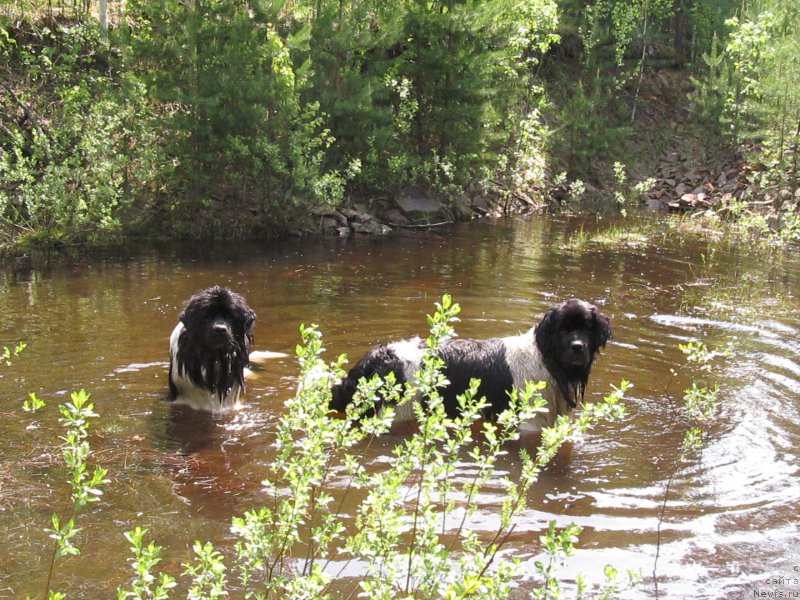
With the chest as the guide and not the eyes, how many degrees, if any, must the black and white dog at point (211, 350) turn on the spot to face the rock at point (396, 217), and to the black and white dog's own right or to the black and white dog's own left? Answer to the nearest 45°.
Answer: approximately 180°

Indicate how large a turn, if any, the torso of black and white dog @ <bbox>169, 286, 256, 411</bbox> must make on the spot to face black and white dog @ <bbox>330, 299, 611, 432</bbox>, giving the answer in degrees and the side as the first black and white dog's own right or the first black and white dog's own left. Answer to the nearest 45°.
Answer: approximately 90° to the first black and white dog's own left

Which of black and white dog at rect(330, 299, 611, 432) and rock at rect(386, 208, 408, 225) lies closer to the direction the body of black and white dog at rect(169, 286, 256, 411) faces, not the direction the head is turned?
the black and white dog

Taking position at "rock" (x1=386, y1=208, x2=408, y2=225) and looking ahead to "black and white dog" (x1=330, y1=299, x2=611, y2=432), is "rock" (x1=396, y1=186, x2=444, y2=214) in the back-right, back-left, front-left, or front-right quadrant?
back-left

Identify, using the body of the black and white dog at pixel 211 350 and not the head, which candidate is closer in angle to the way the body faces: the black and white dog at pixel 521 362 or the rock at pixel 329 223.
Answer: the black and white dog

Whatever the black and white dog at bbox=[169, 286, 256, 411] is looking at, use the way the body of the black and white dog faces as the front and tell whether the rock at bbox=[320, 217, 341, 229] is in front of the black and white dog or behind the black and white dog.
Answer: behind

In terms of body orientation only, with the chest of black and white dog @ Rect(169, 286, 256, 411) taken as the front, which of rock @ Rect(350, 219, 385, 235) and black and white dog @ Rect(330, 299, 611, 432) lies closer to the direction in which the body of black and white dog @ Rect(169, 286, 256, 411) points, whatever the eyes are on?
the black and white dog

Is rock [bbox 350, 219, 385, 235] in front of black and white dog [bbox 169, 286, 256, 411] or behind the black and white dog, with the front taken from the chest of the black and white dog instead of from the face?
behind

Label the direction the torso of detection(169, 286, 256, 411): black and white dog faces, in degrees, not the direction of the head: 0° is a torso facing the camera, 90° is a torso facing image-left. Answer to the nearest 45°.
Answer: approximately 0°
